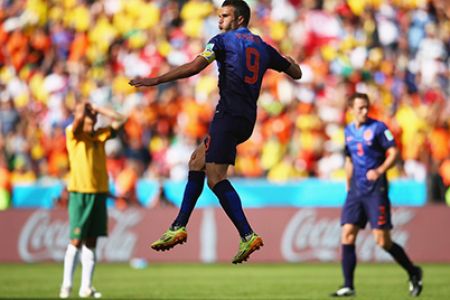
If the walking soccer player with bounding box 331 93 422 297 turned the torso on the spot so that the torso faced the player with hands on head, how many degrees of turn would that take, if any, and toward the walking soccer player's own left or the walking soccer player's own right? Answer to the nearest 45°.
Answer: approximately 45° to the walking soccer player's own right

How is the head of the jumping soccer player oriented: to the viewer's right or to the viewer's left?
to the viewer's left

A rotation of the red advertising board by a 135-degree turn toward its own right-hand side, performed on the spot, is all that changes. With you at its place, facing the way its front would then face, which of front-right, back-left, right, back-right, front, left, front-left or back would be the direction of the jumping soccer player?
back-left

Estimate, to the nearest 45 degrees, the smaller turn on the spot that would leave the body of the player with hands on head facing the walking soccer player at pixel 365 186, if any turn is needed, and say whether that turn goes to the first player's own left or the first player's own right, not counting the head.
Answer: approximately 45° to the first player's own left

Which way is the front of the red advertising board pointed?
toward the camera

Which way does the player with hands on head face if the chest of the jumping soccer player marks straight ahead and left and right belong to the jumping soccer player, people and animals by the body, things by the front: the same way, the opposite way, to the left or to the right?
the opposite way

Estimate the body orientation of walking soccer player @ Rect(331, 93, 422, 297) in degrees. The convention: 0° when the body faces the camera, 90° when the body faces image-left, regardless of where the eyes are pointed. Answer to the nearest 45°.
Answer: approximately 45°

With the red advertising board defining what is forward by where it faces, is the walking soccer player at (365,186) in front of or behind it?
in front
